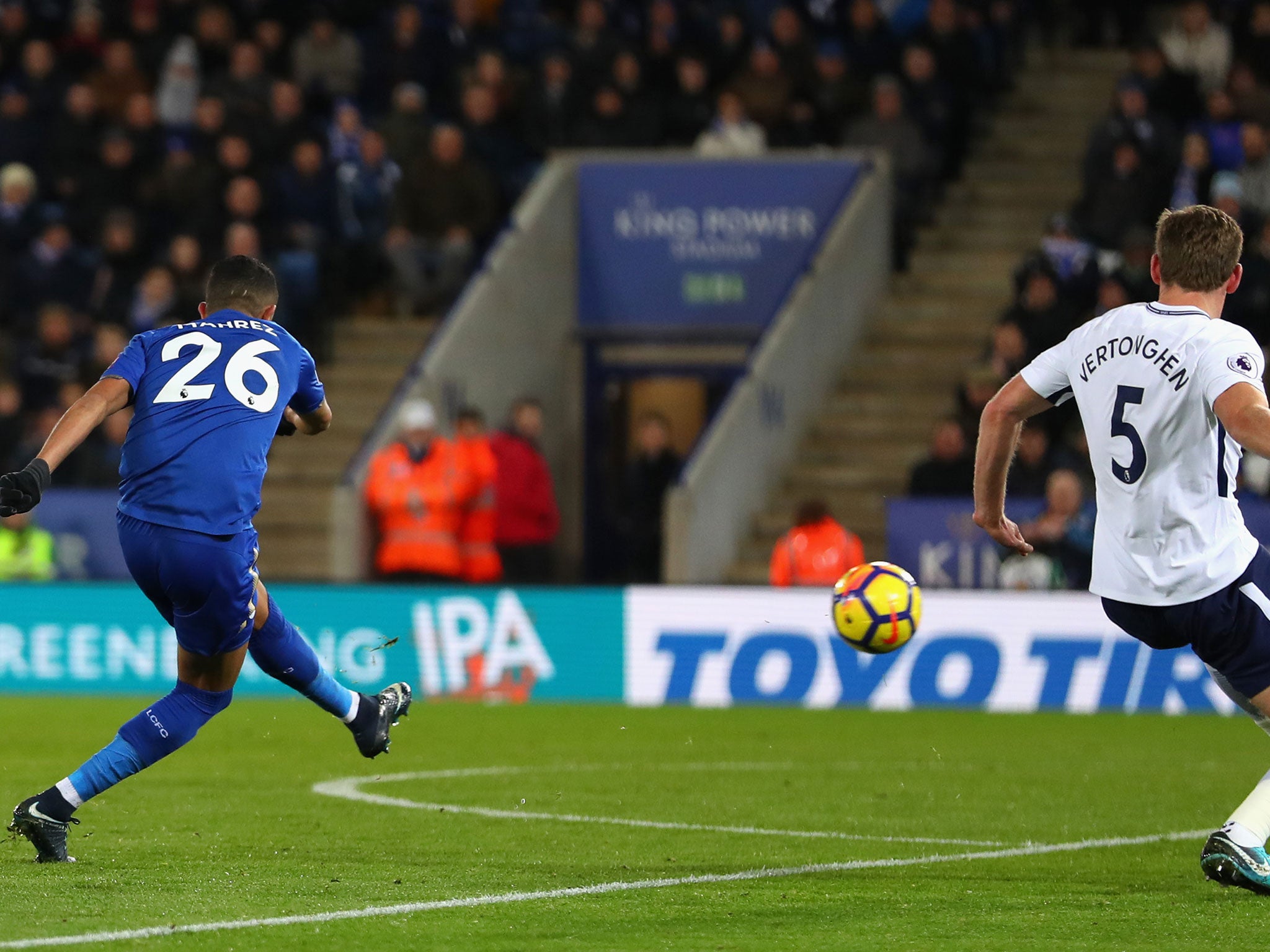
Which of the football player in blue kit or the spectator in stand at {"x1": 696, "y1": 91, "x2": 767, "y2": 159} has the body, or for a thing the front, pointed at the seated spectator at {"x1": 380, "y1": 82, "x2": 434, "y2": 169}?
the football player in blue kit

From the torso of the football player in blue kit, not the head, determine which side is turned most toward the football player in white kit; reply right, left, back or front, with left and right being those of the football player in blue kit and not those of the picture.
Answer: right

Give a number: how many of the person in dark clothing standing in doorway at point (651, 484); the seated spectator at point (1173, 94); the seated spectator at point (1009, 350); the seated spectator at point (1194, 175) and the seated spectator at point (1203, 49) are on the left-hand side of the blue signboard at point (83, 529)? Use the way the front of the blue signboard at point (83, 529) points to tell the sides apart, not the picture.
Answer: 5

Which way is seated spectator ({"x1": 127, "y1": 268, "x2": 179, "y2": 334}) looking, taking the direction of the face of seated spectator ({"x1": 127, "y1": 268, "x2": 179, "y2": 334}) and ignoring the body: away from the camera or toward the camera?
toward the camera

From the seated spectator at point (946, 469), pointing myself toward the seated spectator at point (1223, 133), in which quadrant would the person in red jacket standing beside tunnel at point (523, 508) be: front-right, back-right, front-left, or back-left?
back-left

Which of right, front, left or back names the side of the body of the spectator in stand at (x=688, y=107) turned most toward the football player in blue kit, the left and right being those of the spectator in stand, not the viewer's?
front

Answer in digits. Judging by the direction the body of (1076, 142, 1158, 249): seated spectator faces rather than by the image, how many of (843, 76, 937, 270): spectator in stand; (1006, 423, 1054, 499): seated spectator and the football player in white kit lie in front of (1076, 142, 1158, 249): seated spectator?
2

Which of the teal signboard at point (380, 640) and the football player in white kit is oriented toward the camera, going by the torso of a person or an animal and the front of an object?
the teal signboard

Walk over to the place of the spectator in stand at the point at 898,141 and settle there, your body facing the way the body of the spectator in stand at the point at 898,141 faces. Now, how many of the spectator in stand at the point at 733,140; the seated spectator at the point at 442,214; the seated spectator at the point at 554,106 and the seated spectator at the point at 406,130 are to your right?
4

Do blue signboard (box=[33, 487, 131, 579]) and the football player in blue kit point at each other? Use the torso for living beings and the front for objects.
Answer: yes

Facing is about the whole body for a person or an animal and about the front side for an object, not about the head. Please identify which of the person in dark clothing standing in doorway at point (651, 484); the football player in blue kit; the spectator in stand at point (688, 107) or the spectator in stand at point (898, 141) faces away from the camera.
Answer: the football player in blue kit

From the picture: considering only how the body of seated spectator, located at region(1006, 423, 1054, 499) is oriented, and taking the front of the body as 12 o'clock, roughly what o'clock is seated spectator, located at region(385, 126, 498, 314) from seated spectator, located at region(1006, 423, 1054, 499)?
seated spectator, located at region(385, 126, 498, 314) is roughly at 4 o'clock from seated spectator, located at region(1006, 423, 1054, 499).

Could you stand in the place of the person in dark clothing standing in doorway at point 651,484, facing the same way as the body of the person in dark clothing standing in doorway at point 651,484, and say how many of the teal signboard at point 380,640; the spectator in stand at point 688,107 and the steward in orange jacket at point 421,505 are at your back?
1

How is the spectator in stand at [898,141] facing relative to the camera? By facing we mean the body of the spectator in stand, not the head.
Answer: toward the camera

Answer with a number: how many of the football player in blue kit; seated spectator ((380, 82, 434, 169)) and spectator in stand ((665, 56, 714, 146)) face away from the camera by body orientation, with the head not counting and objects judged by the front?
1

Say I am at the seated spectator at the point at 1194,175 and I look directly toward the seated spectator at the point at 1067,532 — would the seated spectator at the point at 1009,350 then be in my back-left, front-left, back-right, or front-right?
front-right

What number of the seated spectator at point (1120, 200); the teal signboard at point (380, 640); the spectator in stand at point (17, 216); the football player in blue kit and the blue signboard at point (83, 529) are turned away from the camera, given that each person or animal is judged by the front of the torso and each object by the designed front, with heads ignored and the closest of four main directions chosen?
1

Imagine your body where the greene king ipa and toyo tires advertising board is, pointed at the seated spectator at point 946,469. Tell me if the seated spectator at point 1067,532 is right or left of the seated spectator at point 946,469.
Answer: right

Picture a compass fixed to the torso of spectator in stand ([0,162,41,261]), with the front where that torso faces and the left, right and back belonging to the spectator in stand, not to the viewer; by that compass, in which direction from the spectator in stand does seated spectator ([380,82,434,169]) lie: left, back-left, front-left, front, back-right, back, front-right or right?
left

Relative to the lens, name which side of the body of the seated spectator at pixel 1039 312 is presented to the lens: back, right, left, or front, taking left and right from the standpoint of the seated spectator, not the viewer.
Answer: front

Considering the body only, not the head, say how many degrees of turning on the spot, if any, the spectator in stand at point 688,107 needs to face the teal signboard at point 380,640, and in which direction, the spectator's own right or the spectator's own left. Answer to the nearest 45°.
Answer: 0° — they already face it

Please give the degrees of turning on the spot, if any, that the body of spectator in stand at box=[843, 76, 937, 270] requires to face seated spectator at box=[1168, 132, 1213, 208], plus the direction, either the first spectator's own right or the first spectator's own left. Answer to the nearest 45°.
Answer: approximately 45° to the first spectator's own left

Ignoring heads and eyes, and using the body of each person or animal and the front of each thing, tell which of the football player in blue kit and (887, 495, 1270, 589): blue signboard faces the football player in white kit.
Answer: the blue signboard

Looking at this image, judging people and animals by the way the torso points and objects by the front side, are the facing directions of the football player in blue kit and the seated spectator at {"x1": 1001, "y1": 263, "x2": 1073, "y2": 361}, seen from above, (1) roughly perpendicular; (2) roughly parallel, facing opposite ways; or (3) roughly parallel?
roughly parallel, facing opposite ways
